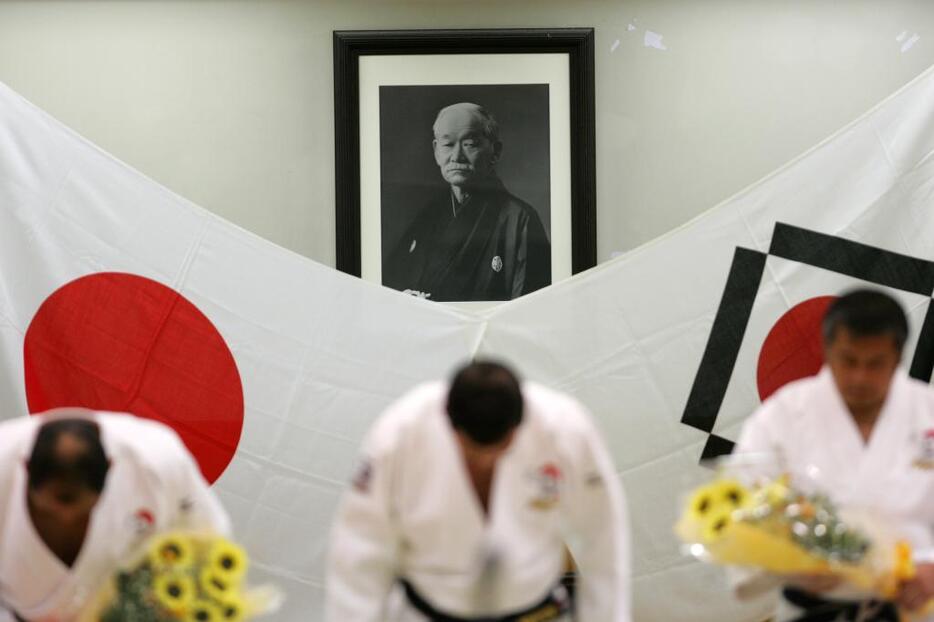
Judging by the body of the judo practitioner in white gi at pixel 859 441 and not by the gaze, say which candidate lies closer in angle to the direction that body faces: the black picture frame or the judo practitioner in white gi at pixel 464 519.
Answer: the judo practitioner in white gi

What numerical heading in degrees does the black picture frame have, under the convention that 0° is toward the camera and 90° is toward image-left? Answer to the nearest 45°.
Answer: approximately 0°

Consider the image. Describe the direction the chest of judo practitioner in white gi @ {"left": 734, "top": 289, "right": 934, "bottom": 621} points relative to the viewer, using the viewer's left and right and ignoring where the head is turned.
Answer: facing the viewer

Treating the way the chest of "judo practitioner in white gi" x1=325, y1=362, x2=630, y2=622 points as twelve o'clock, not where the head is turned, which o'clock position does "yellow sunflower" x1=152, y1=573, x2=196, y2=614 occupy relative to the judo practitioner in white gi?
The yellow sunflower is roughly at 3 o'clock from the judo practitioner in white gi.

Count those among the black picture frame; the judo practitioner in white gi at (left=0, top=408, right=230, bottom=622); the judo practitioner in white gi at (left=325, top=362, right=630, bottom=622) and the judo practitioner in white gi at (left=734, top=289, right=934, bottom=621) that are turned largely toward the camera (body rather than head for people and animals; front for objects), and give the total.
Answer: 4

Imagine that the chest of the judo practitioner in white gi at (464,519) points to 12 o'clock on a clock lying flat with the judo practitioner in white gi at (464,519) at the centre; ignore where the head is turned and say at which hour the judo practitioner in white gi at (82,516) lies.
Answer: the judo practitioner in white gi at (82,516) is roughly at 3 o'clock from the judo practitioner in white gi at (464,519).

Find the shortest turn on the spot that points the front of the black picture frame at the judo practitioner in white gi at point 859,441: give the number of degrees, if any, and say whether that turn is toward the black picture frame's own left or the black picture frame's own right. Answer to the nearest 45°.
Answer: approximately 45° to the black picture frame's own left

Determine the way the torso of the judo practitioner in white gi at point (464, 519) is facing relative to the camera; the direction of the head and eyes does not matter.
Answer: toward the camera

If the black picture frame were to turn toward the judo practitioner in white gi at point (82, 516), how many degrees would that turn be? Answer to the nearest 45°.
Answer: approximately 45° to its right

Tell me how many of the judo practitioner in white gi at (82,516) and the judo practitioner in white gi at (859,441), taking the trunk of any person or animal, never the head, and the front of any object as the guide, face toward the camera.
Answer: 2
